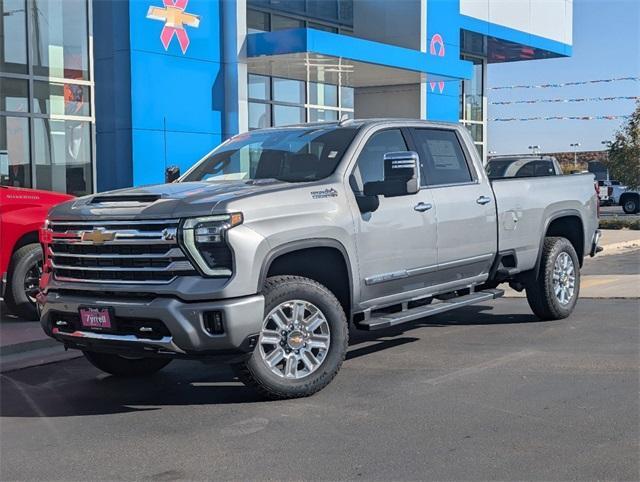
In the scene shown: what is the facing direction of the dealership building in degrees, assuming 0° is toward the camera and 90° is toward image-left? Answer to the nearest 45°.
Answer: approximately 315°

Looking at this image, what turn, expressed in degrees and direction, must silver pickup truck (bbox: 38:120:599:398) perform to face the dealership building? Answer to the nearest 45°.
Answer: approximately 135° to its right

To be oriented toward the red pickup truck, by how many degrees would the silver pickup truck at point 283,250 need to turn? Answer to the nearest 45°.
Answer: approximately 90° to its right

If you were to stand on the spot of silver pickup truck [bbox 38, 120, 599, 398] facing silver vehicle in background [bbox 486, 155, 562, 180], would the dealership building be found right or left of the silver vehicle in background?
left

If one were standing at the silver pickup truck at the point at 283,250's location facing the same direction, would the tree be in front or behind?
behind

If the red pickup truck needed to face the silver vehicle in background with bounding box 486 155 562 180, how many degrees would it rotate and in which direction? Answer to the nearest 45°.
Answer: approximately 90° to its left

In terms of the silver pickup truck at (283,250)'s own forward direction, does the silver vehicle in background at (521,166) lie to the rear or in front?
to the rear

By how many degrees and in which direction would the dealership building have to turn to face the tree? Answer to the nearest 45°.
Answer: approximately 90° to its left
